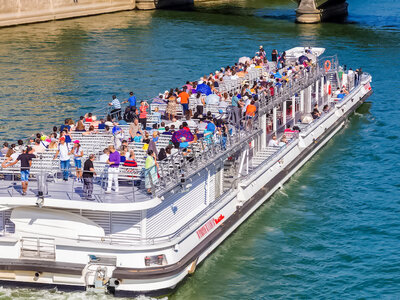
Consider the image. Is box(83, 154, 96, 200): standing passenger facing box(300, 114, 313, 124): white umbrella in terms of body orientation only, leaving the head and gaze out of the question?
no

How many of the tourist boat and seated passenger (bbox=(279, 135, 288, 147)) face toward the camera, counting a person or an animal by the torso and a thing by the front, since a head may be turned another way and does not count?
0

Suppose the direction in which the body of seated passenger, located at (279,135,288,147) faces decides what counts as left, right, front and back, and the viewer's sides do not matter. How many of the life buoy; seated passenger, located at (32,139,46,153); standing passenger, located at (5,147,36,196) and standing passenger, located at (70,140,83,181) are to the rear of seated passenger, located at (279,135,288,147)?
3

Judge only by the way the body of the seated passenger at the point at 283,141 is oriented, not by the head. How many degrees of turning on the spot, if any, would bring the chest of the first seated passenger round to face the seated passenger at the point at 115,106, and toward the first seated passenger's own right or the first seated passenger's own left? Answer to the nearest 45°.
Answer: approximately 135° to the first seated passenger's own left

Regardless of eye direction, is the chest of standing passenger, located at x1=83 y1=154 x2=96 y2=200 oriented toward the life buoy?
no

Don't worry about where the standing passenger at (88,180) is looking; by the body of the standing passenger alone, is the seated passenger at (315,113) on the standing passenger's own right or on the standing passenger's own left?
on the standing passenger's own left

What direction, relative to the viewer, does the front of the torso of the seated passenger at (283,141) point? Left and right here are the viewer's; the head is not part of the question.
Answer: facing away from the viewer and to the right of the viewer

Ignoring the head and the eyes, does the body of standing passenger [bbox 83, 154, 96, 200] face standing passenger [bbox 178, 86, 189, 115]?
no

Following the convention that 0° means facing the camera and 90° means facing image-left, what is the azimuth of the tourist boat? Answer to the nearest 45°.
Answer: approximately 225°

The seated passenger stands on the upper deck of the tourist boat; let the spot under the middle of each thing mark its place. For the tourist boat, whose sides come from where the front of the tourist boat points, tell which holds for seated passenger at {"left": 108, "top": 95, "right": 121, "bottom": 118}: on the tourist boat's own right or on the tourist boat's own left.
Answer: on the tourist boat's own left

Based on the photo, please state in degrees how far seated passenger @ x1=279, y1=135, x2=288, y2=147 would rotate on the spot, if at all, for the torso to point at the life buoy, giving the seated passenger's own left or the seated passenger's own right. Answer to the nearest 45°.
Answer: approximately 45° to the seated passenger's own left

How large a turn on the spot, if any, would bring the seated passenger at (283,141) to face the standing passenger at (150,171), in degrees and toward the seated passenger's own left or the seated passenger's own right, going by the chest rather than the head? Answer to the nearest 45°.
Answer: approximately 135° to the seated passenger's own right
